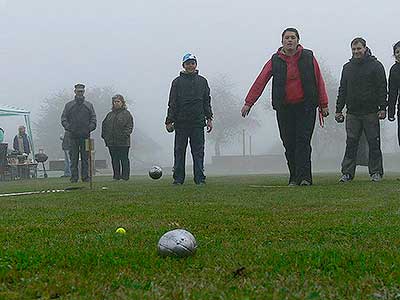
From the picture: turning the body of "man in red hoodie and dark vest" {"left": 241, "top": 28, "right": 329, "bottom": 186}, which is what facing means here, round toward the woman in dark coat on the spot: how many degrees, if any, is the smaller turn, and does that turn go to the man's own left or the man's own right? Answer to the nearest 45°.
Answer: approximately 135° to the man's own right

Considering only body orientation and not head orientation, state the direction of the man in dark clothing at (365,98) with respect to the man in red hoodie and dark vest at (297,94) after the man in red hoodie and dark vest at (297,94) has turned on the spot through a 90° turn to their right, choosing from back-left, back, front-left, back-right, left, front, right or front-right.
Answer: back-right

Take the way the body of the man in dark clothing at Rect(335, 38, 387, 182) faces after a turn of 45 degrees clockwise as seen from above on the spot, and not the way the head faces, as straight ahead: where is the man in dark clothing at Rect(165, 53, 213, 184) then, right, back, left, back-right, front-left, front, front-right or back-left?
front-right

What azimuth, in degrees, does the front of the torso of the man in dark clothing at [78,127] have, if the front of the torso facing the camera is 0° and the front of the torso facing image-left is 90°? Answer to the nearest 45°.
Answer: approximately 0°

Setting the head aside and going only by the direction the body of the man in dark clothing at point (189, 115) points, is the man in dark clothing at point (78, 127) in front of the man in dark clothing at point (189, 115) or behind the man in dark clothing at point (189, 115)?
behind

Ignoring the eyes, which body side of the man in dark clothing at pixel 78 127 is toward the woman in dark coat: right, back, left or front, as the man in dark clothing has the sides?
left

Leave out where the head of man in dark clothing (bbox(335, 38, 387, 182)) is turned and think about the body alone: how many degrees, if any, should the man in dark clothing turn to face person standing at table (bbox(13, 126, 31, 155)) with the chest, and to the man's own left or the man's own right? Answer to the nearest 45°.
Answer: approximately 135° to the man's own right

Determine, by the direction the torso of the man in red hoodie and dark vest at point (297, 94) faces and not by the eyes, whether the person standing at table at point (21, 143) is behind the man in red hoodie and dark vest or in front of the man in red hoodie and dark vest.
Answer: behind
